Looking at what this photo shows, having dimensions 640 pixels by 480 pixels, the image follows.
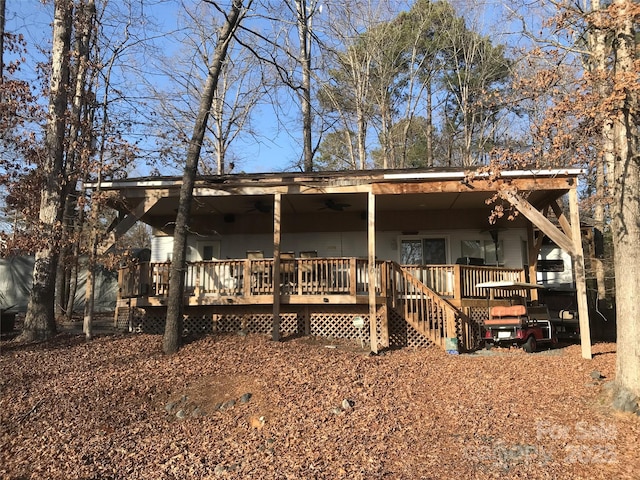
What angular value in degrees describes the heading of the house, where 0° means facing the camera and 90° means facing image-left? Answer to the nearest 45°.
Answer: approximately 0°
